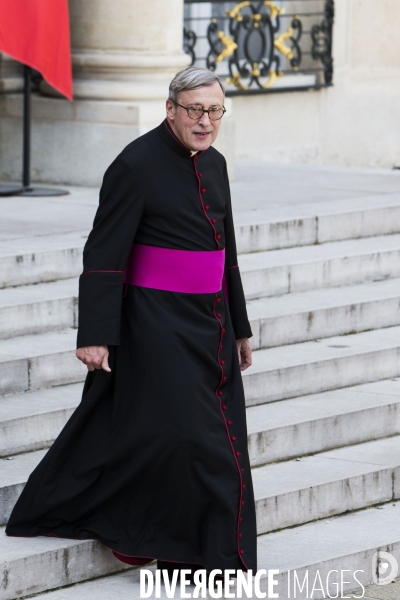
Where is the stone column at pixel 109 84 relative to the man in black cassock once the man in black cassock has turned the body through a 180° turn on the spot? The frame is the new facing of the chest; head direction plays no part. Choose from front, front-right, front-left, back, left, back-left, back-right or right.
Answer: front-right

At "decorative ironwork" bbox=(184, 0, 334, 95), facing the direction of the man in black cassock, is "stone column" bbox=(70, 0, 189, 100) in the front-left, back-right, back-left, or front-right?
front-right

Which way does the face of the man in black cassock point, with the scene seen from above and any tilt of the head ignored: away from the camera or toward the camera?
toward the camera

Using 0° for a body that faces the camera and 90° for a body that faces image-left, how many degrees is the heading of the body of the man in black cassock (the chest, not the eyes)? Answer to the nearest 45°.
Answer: approximately 315°

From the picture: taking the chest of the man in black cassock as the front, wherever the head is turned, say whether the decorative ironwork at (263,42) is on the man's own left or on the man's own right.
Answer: on the man's own left

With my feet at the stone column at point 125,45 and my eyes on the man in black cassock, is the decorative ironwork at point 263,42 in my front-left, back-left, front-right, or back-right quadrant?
back-left

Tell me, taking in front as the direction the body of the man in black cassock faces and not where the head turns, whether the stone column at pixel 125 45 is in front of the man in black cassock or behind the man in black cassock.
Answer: behind
